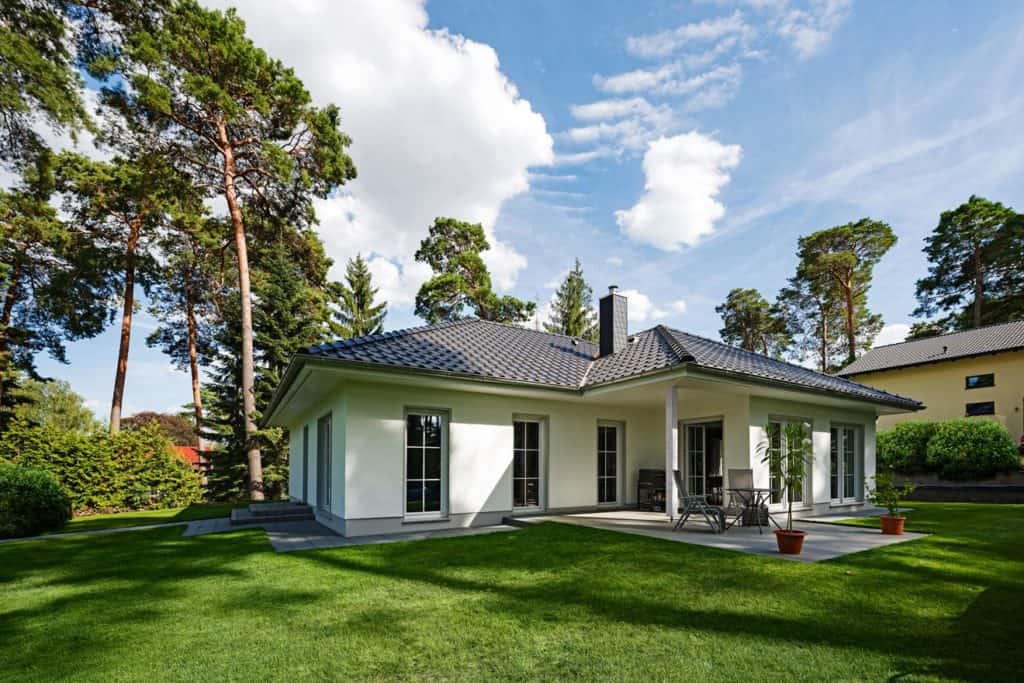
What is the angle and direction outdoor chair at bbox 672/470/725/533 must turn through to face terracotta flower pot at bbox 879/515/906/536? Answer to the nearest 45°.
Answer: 0° — it already faces it

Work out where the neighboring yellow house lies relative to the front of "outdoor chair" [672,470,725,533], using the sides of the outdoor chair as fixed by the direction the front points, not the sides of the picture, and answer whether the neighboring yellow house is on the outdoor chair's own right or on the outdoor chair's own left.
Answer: on the outdoor chair's own left

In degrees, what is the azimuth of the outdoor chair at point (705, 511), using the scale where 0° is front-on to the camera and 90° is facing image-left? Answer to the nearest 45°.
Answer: approximately 270°

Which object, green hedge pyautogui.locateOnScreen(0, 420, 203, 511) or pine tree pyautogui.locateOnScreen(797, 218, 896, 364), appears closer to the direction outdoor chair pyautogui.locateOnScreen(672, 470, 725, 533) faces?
the pine tree
